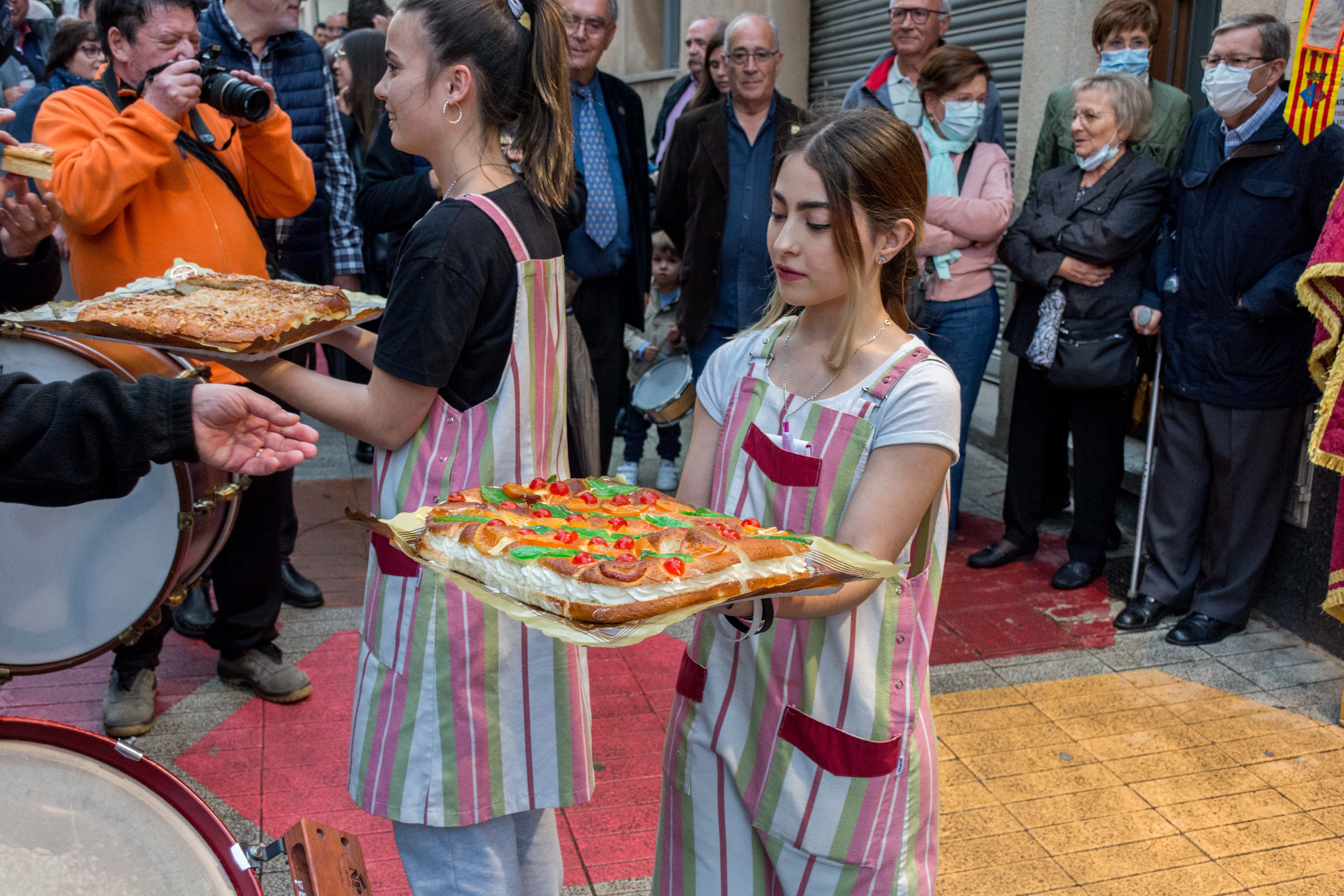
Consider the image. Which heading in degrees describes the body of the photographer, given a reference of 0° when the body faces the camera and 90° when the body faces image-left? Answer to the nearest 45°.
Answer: approximately 315°

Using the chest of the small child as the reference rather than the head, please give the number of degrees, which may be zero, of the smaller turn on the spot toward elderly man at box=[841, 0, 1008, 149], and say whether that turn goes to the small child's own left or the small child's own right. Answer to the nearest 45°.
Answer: approximately 45° to the small child's own left

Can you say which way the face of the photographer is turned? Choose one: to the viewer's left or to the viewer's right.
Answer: to the viewer's right

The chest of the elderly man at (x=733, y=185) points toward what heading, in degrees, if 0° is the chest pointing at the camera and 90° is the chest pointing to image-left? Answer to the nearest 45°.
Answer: approximately 0°

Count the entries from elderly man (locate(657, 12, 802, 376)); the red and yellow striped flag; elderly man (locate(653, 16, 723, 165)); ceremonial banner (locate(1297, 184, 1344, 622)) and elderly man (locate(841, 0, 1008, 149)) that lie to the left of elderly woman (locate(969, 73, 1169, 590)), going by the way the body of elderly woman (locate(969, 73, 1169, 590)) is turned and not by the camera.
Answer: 2

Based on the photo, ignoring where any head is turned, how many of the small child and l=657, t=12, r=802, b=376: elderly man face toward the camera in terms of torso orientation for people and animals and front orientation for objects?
2

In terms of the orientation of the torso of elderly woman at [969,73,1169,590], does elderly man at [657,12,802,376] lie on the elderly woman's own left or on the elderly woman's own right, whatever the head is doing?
on the elderly woman's own right

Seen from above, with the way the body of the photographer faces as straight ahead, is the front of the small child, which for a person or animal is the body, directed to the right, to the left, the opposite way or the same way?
to the right

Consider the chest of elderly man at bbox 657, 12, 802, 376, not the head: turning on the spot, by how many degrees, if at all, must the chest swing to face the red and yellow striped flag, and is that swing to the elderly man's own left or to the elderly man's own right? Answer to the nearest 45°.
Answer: approximately 45° to the elderly man's own left
